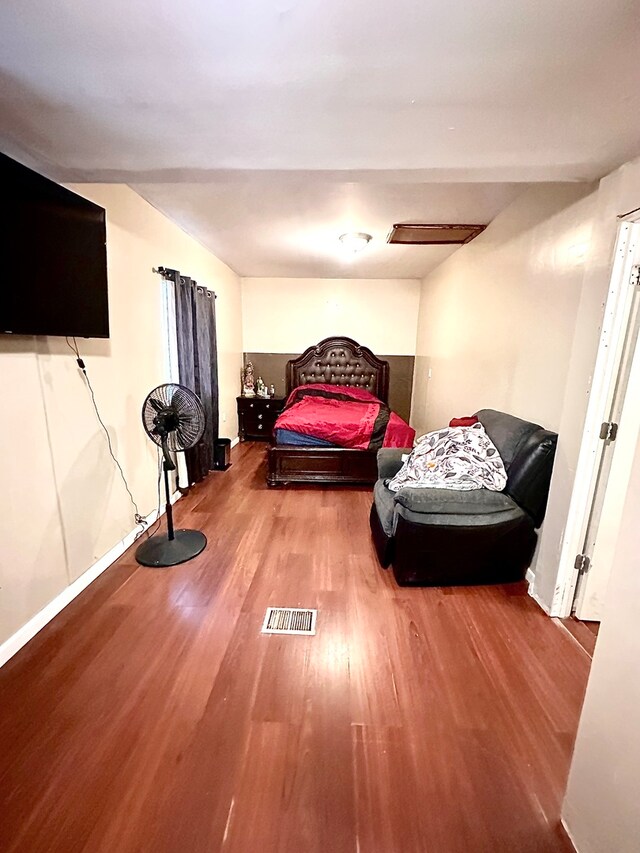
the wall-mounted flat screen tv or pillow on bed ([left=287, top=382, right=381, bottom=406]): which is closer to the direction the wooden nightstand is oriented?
the wall-mounted flat screen tv

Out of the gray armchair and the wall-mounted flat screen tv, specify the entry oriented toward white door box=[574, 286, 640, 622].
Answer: the wall-mounted flat screen tv

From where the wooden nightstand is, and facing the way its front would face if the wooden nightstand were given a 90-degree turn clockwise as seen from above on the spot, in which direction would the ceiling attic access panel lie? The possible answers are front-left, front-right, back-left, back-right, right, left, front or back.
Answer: back-left

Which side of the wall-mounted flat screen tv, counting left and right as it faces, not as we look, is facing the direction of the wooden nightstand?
left

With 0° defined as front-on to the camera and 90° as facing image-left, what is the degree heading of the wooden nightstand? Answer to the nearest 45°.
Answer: approximately 0°

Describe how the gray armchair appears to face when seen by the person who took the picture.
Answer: facing to the left of the viewer

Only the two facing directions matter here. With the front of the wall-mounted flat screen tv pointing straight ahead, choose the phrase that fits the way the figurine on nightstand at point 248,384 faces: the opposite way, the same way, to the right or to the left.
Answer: to the right

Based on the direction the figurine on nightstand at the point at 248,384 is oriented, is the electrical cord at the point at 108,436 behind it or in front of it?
in front
